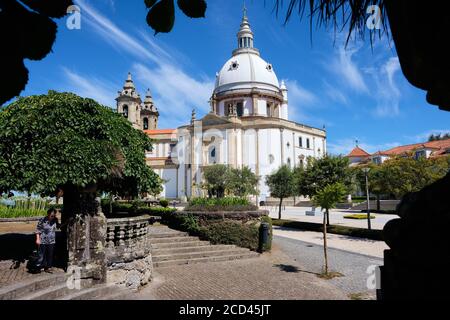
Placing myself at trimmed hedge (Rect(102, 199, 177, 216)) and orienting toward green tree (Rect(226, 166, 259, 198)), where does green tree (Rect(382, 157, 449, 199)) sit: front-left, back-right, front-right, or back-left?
front-right

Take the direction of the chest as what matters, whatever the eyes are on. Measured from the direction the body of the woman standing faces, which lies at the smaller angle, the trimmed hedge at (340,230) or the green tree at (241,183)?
the trimmed hedge

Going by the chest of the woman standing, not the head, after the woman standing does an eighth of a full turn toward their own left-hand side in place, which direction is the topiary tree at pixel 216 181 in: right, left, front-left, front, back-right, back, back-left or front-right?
front-left

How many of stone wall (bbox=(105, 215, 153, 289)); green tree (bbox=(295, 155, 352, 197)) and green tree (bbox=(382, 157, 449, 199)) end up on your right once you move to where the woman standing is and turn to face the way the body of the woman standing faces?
0

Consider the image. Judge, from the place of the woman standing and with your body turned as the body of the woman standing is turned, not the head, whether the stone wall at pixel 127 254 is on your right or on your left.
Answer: on your left

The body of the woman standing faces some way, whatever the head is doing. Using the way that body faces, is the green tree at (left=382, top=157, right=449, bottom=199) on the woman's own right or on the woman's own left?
on the woman's own left

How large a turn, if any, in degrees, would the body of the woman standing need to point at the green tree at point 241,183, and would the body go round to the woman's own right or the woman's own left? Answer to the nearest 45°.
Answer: approximately 90° to the woman's own left

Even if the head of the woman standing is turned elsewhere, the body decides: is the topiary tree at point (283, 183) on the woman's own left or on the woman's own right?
on the woman's own left

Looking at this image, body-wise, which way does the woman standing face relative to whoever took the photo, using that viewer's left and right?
facing the viewer and to the right of the viewer

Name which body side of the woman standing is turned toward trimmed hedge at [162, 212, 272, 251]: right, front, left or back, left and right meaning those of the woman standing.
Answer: left

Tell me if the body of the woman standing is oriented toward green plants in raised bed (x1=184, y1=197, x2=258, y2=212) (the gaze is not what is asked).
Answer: no

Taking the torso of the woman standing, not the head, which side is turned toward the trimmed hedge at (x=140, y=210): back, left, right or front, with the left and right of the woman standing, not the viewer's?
left

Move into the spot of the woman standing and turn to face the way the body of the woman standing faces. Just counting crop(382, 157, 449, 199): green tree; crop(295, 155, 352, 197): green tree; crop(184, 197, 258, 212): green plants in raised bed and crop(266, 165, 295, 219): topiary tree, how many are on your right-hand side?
0

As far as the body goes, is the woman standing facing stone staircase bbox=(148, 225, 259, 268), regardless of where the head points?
no

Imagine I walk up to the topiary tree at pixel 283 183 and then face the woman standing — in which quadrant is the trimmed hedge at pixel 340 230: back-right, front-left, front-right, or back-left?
front-left

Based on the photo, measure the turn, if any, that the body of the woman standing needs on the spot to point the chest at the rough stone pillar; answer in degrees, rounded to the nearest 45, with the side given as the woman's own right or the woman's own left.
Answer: approximately 45° to the woman's own left
